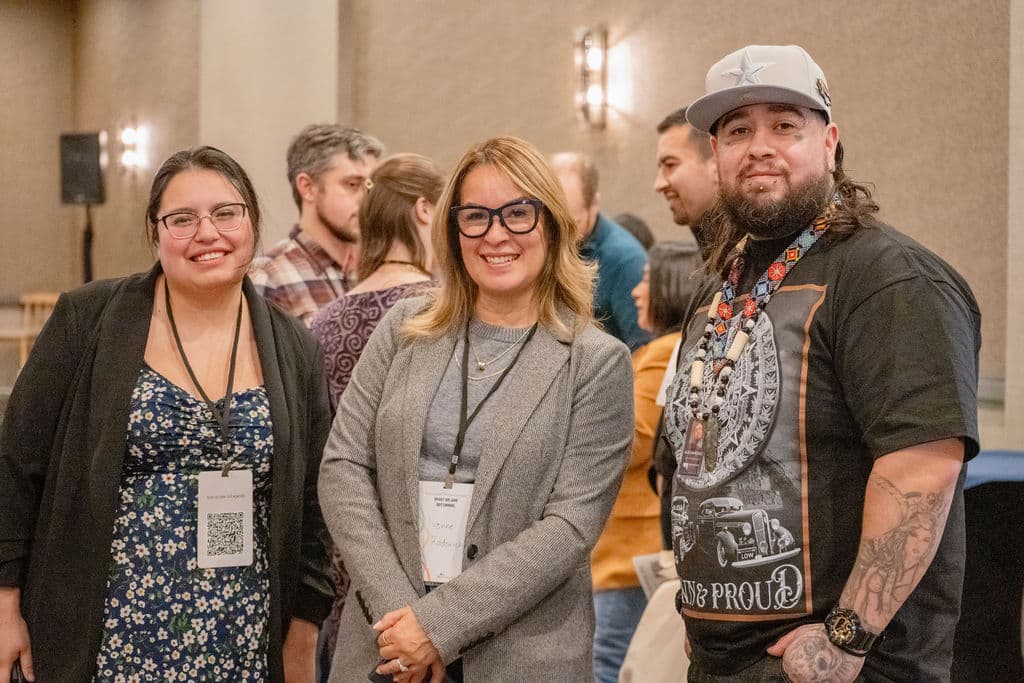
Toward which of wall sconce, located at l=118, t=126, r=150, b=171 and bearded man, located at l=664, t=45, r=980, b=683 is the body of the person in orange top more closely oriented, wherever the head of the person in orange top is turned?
the wall sconce

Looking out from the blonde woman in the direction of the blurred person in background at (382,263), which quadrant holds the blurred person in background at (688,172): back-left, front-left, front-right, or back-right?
front-right

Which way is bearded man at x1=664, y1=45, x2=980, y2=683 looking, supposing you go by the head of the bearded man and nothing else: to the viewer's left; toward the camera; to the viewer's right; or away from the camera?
toward the camera

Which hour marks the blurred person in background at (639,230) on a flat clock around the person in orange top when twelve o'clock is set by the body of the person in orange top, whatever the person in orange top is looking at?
The blurred person in background is roughly at 3 o'clock from the person in orange top.

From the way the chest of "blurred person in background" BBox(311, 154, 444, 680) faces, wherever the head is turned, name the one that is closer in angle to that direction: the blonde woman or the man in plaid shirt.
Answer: the man in plaid shirt

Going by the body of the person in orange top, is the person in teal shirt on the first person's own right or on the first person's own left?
on the first person's own right

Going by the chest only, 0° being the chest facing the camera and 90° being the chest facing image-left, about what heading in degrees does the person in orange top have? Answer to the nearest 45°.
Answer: approximately 90°

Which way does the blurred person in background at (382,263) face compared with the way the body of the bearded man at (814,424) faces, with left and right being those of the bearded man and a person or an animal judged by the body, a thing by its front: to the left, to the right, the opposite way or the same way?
the opposite way

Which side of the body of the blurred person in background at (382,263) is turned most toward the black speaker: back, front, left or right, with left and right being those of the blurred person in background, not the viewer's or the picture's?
left

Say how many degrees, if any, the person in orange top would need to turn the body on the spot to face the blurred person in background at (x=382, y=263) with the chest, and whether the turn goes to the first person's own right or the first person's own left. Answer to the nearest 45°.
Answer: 0° — they already face them

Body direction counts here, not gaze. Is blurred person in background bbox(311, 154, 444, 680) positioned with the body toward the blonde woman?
no

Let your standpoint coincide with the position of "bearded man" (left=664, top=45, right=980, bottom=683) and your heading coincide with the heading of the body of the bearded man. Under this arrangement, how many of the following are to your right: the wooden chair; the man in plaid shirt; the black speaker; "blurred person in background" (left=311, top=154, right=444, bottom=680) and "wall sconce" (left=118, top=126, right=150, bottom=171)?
5

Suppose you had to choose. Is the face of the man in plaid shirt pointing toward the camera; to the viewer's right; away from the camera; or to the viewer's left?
to the viewer's right

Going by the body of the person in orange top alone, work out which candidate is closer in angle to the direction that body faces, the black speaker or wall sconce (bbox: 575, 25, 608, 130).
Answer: the black speaker

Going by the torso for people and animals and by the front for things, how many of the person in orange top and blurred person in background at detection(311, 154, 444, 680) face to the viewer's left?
1

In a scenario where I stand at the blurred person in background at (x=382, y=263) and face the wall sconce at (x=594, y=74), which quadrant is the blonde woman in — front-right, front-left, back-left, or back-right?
back-right

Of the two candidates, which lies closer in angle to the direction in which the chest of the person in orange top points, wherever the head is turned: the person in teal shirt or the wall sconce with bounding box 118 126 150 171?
the wall sconce
